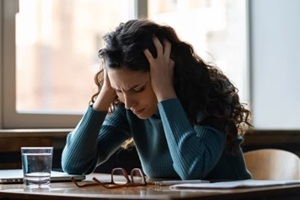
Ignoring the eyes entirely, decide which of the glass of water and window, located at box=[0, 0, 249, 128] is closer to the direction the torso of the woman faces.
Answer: the glass of water

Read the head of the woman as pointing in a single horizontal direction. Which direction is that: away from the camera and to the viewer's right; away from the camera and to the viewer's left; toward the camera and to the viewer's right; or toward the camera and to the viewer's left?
toward the camera and to the viewer's left

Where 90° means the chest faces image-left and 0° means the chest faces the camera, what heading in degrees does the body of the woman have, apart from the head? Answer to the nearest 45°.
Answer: approximately 45°

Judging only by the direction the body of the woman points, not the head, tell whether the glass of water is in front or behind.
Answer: in front

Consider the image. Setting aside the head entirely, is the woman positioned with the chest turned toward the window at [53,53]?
no
